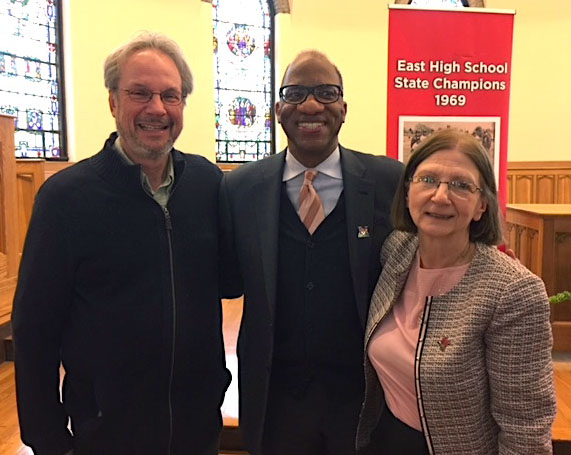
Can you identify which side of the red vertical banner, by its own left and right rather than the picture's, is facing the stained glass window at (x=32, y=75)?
right

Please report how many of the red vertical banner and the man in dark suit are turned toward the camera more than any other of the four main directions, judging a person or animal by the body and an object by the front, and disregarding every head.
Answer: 2

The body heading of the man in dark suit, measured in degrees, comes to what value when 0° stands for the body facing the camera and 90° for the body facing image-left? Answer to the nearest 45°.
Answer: approximately 0°

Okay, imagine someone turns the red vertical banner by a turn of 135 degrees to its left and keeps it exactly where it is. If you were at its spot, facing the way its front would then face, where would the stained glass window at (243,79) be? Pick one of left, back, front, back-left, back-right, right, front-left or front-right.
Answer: left

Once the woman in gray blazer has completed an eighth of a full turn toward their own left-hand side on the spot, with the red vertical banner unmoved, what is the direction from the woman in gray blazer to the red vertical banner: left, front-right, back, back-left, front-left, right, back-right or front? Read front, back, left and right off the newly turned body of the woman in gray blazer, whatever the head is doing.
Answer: back

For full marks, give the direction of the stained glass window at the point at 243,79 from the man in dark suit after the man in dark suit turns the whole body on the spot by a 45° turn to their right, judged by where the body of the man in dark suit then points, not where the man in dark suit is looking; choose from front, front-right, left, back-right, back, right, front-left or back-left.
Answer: back-right

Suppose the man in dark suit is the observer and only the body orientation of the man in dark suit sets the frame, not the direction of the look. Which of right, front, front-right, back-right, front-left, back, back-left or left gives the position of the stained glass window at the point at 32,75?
back-right

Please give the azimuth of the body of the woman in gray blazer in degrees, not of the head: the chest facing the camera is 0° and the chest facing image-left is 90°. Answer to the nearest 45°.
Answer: approximately 45°

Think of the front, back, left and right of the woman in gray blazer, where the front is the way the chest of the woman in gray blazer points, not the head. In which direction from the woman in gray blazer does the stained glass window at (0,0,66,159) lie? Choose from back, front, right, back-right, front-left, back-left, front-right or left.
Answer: right

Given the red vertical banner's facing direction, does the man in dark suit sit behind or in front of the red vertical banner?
in front
